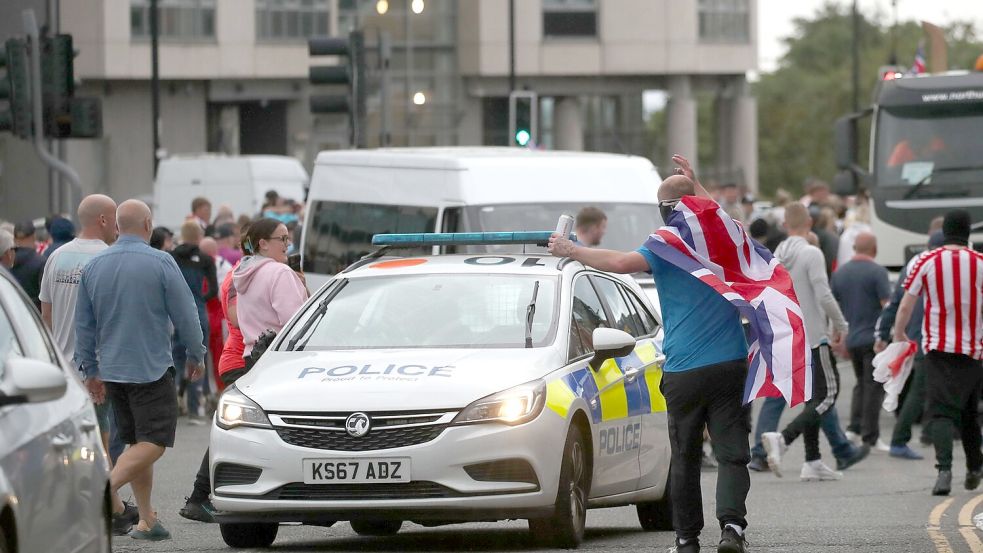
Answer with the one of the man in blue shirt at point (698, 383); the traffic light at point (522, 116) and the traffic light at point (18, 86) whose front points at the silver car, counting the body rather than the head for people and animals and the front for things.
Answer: the traffic light at point (522, 116)

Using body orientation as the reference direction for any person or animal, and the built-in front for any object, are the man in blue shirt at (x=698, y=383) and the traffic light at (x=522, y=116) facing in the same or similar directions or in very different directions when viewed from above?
very different directions

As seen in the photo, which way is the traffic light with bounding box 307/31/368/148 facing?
to the viewer's left

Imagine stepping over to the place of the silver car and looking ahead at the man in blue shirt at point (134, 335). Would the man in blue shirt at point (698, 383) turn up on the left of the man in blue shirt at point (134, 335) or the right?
right

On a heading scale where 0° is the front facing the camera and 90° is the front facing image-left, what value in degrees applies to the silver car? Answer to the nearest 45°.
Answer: approximately 45°

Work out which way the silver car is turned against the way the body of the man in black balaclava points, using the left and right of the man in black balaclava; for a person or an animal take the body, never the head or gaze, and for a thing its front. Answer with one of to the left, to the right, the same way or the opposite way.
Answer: the opposite way

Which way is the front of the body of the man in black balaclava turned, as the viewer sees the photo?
away from the camera

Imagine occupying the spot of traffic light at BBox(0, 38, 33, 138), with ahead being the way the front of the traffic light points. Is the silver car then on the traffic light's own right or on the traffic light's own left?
on the traffic light's own left

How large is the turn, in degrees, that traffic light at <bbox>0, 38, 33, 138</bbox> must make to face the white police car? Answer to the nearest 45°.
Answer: approximately 90° to its left

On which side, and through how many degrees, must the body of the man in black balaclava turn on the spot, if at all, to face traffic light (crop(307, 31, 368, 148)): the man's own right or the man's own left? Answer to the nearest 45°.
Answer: approximately 45° to the man's own left

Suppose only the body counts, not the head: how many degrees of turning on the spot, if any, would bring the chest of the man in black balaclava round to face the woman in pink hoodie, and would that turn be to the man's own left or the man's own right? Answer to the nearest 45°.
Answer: approximately 135° to the man's own left
